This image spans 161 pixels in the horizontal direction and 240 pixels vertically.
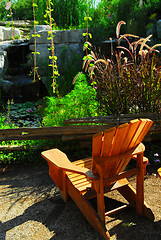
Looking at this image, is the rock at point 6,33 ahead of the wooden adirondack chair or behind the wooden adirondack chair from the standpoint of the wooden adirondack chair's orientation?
ahead

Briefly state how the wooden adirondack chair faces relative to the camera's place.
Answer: facing away from the viewer and to the left of the viewer

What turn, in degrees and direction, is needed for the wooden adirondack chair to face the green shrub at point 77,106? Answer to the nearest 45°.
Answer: approximately 45° to its right
